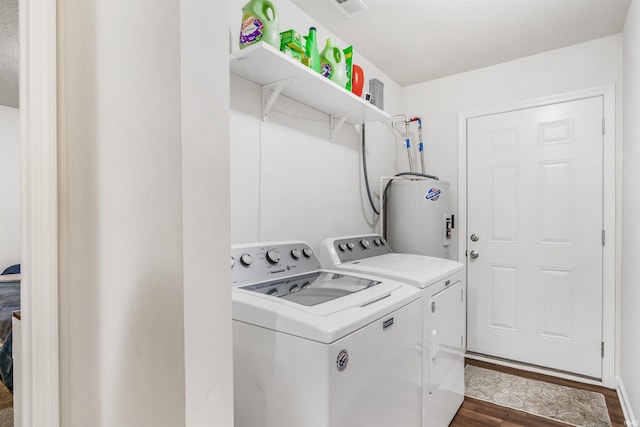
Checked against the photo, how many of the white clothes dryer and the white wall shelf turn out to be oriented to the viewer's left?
0

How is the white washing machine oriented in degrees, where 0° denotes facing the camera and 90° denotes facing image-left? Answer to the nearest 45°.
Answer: approximately 315°

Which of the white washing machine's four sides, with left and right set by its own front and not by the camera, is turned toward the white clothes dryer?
left

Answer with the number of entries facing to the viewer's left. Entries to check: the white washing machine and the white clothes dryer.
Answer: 0

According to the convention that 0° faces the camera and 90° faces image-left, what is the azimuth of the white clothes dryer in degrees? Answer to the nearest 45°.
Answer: approximately 315°

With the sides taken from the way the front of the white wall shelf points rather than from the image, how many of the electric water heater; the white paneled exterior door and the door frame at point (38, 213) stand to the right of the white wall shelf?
1

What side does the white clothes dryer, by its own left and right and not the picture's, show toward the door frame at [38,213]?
right
